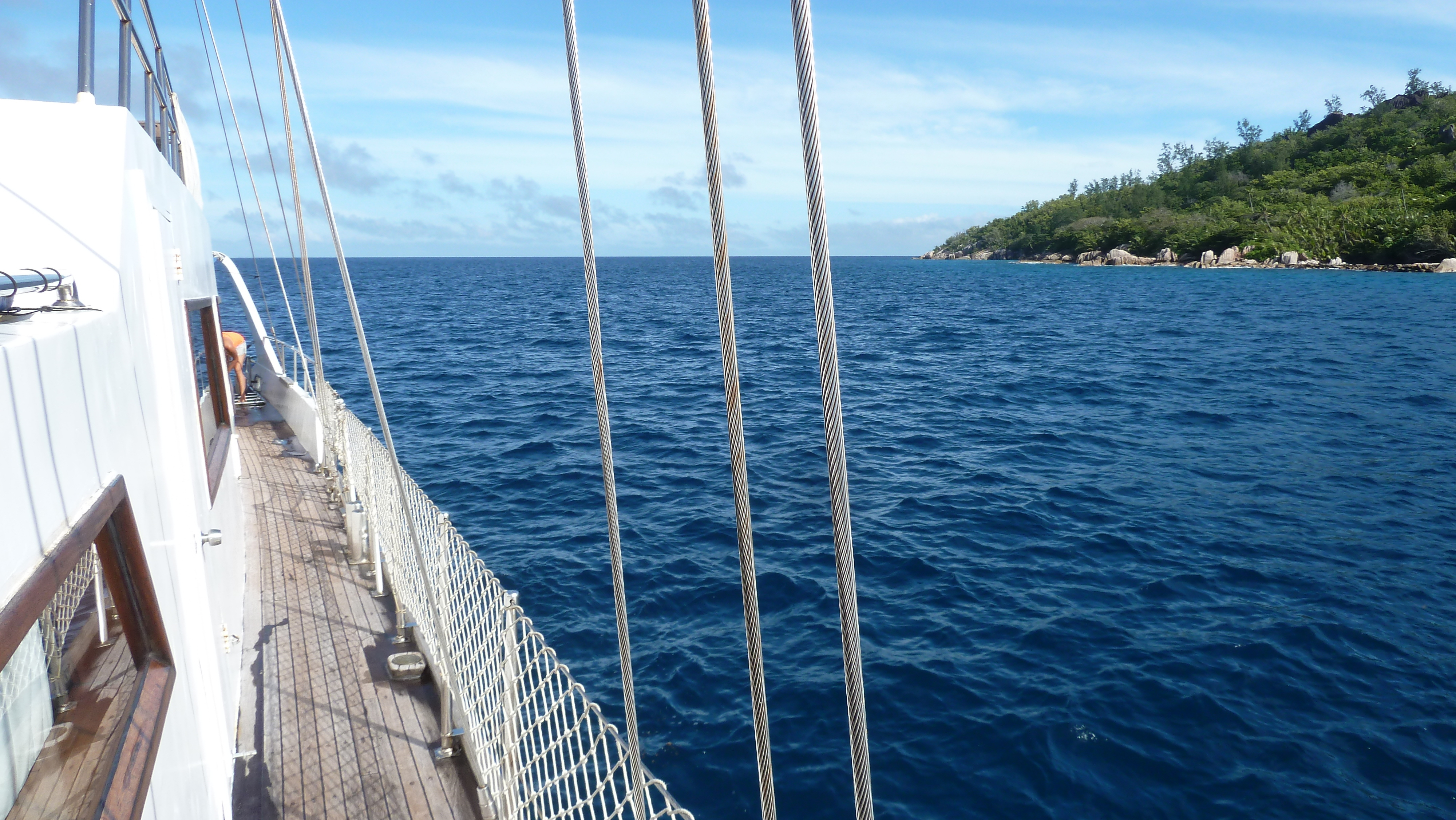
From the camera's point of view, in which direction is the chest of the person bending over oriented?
to the viewer's left
